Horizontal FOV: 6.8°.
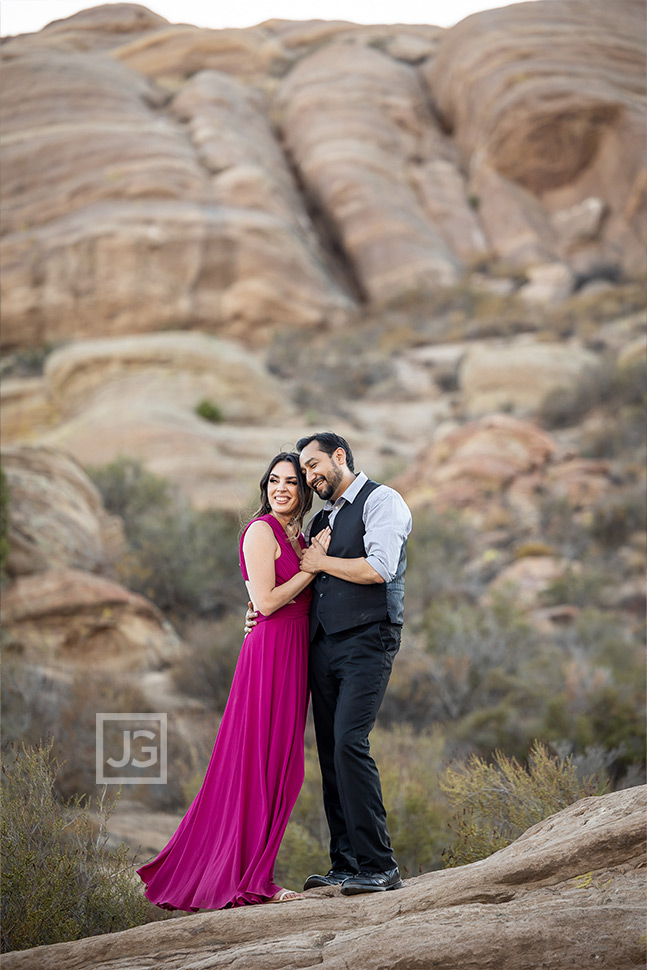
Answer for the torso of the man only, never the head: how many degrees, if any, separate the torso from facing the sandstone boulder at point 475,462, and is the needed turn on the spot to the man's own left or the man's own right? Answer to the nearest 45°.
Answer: approximately 135° to the man's own right

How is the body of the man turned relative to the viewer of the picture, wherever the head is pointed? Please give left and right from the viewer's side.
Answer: facing the viewer and to the left of the viewer

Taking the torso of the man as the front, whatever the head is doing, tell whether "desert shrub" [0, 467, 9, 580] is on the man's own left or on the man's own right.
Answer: on the man's own right

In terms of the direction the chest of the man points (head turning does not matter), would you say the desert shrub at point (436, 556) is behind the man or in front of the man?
behind

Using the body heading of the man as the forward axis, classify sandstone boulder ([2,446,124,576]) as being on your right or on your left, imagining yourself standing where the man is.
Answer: on your right

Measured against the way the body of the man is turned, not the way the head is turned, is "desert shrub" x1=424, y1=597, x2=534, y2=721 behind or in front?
behind

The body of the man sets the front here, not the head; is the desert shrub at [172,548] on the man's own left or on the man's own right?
on the man's own right

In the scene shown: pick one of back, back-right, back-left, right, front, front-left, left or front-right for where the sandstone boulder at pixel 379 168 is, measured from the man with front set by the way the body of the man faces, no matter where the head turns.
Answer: back-right

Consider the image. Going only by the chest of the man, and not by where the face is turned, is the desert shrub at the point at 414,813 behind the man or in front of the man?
behind

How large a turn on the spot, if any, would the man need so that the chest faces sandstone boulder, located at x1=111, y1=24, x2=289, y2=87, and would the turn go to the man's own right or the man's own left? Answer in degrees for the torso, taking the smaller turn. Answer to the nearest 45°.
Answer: approximately 135° to the man's own right

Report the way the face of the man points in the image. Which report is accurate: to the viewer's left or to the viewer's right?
to the viewer's left
